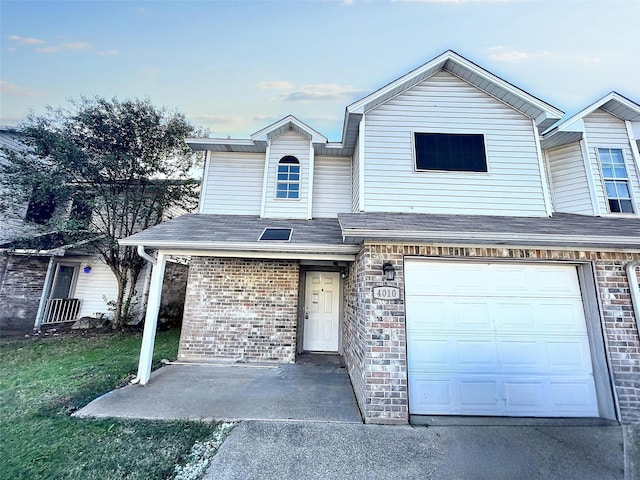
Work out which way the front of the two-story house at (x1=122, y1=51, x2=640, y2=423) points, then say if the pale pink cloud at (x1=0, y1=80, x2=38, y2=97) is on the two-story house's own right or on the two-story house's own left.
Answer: on the two-story house's own right

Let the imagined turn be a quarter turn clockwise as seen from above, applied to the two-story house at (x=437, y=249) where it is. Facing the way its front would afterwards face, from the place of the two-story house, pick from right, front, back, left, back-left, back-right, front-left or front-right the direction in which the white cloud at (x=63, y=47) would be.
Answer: front

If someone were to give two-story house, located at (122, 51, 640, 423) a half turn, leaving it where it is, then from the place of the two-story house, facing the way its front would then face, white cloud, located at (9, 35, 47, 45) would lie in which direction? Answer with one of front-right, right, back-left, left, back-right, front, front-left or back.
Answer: left

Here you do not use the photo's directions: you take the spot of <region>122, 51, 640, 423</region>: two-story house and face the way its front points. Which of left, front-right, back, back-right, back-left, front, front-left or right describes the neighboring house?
right

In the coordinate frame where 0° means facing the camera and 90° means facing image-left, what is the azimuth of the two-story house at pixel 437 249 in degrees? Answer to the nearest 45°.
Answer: approximately 0°
